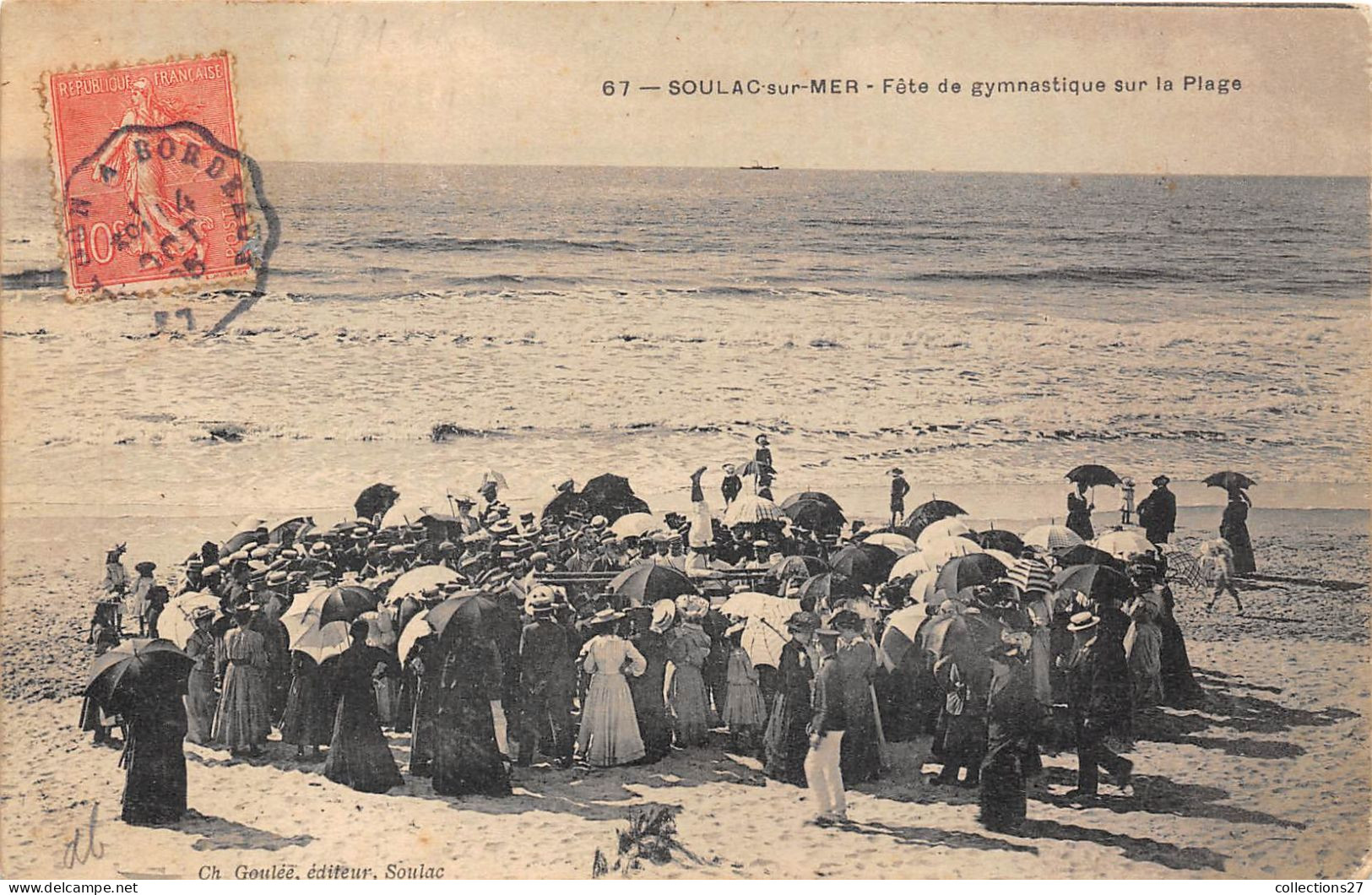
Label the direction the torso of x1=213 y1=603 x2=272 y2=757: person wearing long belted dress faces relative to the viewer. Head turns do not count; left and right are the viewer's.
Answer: facing away from the viewer

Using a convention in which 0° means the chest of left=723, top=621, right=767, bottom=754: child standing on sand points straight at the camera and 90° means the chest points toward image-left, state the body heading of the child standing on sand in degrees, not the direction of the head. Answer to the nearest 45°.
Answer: approximately 180°

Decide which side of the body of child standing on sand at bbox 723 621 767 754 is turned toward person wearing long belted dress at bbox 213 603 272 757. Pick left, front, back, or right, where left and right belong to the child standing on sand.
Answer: left

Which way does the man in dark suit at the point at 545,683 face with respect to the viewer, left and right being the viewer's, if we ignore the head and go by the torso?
facing away from the viewer

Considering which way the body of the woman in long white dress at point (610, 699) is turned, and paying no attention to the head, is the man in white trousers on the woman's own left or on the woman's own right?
on the woman's own right

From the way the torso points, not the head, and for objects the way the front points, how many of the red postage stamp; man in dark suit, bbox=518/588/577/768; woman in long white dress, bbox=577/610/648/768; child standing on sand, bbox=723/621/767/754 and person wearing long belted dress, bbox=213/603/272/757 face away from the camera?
4

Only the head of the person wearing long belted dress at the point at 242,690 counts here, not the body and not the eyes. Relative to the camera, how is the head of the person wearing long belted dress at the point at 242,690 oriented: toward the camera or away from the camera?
away from the camera

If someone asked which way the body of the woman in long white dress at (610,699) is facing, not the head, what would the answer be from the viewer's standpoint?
away from the camera
